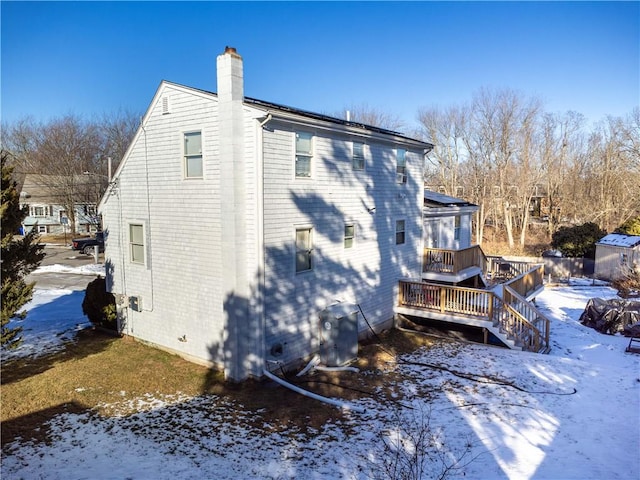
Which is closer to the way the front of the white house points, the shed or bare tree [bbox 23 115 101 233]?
the bare tree

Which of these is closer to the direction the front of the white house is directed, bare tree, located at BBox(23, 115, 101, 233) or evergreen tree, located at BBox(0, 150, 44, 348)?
the bare tree

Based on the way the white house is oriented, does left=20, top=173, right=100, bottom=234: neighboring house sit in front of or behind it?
in front

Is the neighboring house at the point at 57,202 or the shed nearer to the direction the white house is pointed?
the neighboring house

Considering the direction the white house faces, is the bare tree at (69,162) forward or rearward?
forward

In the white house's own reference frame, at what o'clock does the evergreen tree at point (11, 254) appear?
The evergreen tree is roughly at 10 o'clock from the white house.

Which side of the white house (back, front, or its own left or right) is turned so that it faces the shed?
right

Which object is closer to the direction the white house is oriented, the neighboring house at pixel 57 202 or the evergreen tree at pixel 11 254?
the neighboring house

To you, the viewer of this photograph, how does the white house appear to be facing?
facing away from the viewer and to the left of the viewer
